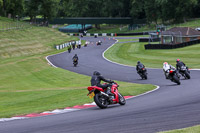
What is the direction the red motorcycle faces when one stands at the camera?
facing away from the viewer and to the right of the viewer
